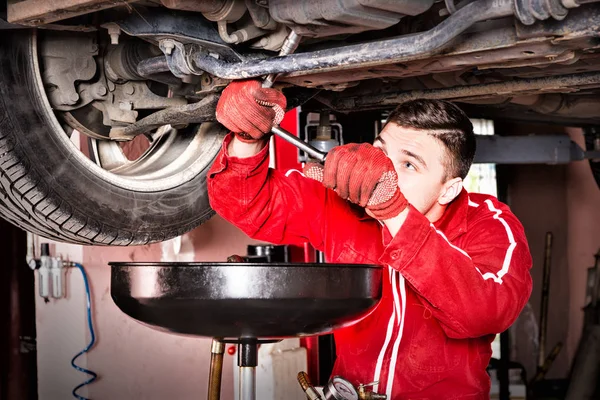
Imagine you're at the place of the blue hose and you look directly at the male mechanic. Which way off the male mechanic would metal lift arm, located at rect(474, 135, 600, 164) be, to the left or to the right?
left

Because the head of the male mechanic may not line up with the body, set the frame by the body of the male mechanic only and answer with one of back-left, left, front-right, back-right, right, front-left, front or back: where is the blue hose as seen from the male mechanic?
right

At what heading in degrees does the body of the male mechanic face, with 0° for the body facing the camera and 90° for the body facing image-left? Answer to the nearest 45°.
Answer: approximately 45°

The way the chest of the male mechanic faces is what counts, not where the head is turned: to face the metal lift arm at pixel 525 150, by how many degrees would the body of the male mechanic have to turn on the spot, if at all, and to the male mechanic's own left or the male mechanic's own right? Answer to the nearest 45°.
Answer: approximately 180°
